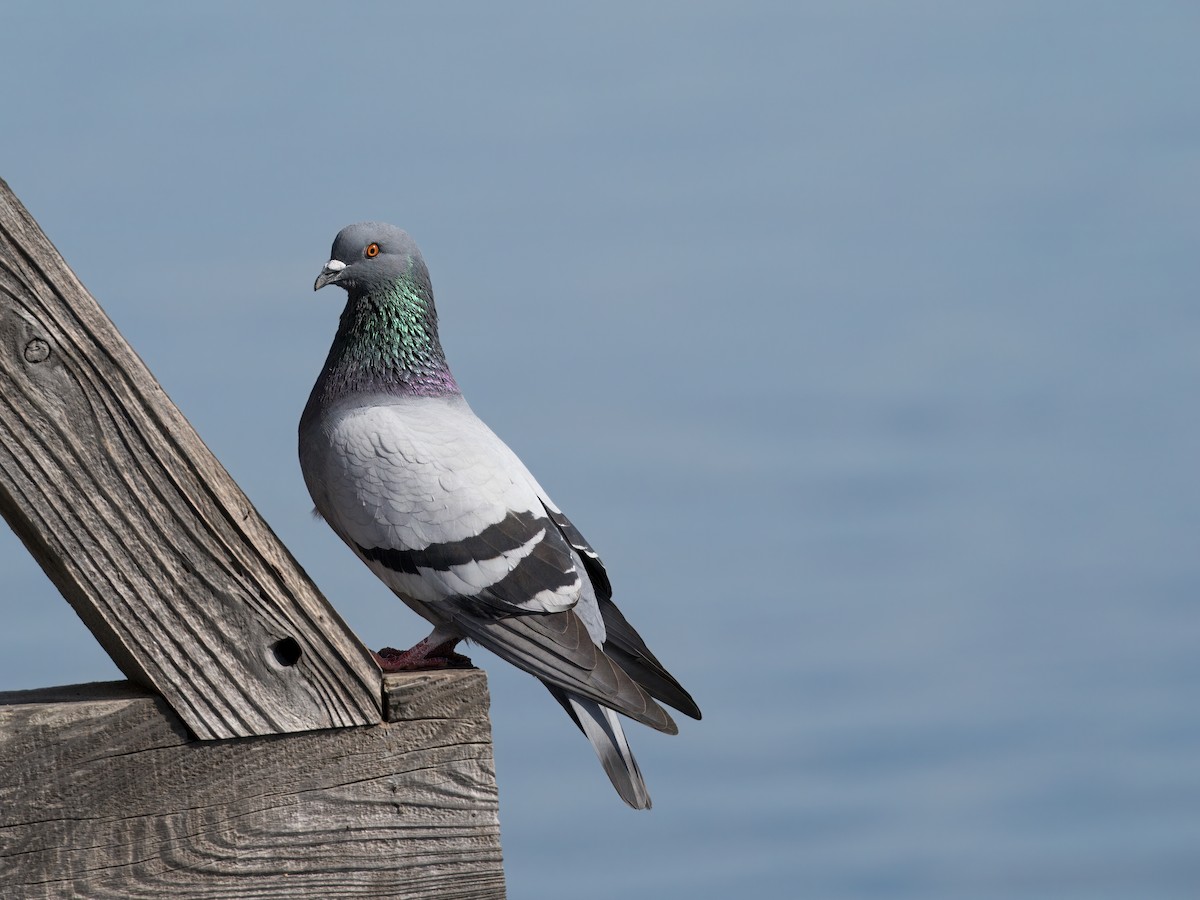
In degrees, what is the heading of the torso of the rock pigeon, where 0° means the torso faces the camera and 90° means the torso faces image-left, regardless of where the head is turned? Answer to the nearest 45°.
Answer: approximately 90°
